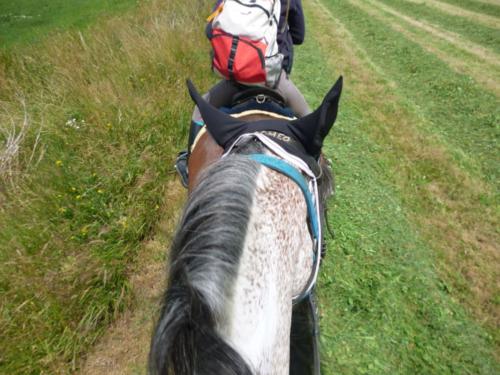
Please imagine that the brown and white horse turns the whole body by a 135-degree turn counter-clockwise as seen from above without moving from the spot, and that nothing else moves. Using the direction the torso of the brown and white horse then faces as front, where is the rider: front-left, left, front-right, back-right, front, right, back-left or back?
back-right

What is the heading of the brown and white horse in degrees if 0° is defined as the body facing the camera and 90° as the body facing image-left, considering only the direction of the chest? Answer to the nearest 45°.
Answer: approximately 180°
